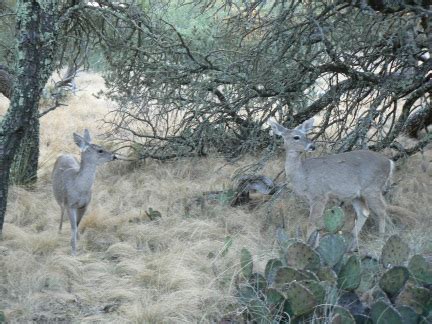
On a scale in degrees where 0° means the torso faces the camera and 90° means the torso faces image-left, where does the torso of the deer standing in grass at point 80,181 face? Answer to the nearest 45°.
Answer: approximately 315°

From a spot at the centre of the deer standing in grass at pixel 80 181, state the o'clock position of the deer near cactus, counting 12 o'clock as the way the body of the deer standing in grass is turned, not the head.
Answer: The deer near cactus is roughly at 11 o'clock from the deer standing in grass.

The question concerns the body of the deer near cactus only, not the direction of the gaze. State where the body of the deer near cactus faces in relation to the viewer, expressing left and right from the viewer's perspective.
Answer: facing to the left of the viewer

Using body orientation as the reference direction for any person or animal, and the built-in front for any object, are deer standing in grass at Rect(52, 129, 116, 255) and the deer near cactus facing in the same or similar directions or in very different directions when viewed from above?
very different directions

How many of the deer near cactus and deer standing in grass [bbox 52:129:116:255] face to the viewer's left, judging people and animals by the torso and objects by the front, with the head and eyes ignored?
1

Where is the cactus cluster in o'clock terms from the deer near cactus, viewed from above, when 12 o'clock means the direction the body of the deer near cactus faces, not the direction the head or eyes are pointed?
The cactus cluster is roughly at 9 o'clock from the deer near cactus.

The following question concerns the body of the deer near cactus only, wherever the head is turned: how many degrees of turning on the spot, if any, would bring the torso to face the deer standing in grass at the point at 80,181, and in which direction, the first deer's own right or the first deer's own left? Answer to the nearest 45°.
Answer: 0° — it already faces it
